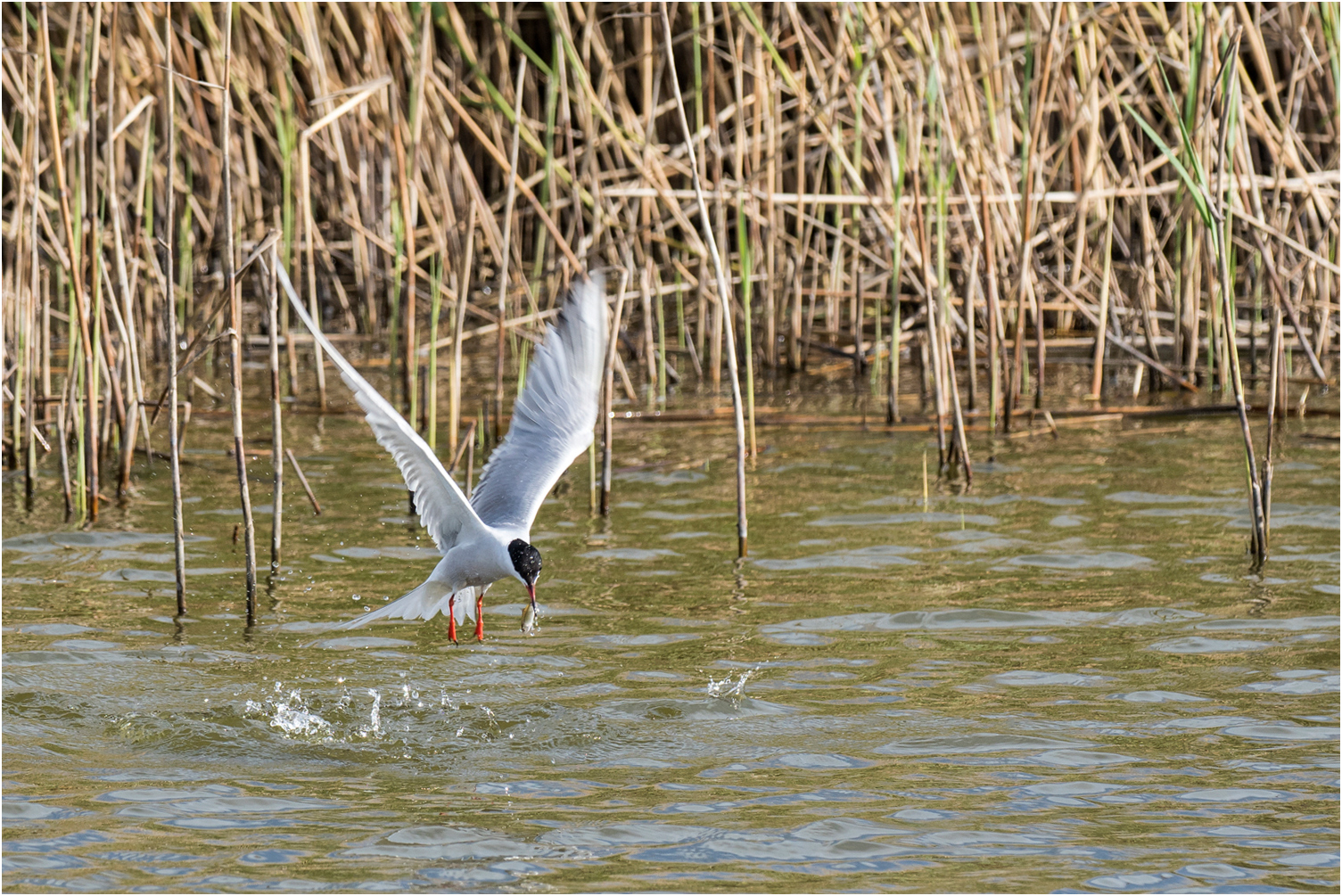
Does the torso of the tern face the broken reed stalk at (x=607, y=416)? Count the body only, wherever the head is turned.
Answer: no

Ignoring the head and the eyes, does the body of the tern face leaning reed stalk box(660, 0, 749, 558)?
no

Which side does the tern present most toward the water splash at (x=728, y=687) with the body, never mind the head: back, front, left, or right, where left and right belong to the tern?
front

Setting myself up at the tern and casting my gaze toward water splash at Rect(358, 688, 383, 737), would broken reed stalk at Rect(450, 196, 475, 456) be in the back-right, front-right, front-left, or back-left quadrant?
back-right

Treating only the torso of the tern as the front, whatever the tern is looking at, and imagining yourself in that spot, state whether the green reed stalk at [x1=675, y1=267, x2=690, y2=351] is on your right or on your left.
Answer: on your left

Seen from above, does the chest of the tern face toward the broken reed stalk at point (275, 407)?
no

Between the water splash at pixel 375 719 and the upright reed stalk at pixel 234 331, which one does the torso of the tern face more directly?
the water splash

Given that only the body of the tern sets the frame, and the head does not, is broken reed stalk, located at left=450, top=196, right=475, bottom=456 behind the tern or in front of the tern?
behind

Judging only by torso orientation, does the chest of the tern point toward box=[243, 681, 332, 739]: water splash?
no

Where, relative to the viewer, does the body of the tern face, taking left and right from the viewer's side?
facing the viewer and to the right of the viewer
